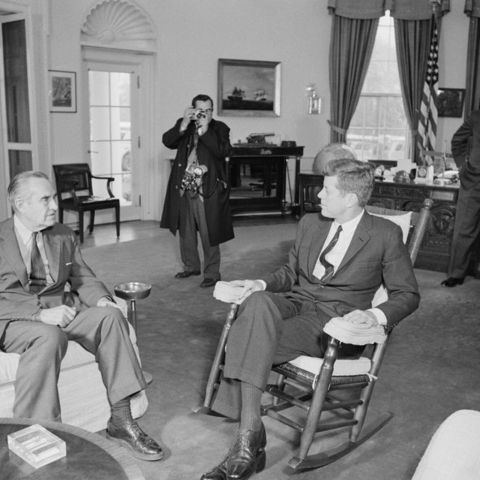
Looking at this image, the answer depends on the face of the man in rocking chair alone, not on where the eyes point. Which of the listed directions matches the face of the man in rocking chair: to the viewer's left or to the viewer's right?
to the viewer's left

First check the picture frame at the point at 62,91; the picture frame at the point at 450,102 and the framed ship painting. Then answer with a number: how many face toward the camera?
3

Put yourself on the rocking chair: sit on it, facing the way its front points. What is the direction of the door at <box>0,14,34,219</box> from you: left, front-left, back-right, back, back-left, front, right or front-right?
right

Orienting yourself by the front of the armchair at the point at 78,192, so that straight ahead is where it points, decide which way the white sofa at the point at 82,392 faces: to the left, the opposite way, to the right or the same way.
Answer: the same way

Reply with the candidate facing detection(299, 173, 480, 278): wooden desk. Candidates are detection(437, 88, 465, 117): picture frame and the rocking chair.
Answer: the picture frame

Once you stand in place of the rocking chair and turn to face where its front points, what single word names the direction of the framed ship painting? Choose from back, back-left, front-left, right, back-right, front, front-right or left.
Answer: back-right

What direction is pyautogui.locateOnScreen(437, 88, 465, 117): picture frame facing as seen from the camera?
toward the camera

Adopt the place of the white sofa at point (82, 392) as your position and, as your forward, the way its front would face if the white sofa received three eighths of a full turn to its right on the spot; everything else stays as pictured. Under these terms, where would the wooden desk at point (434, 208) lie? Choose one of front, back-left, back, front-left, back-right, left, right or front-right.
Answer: back-right

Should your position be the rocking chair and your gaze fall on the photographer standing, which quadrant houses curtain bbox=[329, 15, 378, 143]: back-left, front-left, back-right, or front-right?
front-right

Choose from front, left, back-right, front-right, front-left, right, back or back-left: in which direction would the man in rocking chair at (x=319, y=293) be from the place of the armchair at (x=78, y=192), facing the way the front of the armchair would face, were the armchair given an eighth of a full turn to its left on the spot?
right

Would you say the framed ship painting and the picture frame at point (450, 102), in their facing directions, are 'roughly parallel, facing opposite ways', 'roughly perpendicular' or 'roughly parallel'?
roughly parallel

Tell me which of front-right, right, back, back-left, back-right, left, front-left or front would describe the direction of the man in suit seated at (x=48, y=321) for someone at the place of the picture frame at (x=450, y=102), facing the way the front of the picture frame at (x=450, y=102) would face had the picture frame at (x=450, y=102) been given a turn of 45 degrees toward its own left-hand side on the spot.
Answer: front-right

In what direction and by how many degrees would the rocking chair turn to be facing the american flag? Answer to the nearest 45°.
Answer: approximately 135° to its right

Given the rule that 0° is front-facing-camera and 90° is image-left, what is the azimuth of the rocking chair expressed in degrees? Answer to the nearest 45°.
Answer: approximately 45°

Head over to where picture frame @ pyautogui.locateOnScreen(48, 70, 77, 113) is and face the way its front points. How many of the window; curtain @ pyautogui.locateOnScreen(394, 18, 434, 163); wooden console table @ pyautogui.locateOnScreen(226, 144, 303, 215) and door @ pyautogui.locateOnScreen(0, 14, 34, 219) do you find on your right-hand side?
1

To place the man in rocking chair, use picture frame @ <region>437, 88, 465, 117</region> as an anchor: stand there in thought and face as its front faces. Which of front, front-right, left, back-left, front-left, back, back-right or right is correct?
front

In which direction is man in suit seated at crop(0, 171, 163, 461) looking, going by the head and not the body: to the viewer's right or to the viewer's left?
to the viewer's right

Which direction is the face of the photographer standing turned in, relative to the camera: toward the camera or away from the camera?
toward the camera

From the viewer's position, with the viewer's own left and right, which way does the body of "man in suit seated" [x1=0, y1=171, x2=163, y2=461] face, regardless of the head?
facing the viewer and to the right of the viewer

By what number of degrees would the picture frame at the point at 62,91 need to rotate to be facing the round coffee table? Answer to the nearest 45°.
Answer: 0° — it already faces it

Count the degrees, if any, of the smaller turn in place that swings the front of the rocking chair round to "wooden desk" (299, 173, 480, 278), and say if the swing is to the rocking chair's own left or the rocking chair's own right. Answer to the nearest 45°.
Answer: approximately 135° to the rocking chair's own right

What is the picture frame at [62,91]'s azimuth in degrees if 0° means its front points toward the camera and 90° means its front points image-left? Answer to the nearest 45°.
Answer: approximately 0°
